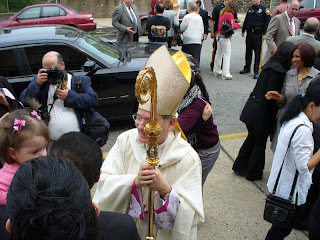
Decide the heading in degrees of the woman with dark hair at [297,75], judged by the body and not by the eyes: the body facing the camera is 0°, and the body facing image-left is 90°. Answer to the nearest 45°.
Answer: approximately 45°

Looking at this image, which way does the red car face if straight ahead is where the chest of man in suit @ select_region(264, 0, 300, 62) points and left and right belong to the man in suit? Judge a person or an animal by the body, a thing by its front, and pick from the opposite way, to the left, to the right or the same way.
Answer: to the right

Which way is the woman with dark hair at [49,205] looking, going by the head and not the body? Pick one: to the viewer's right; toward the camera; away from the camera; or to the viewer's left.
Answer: away from the camera

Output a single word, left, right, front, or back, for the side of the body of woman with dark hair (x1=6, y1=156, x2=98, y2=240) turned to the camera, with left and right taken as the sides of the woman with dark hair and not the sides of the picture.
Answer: back

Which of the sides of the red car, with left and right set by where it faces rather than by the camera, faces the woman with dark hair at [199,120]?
left

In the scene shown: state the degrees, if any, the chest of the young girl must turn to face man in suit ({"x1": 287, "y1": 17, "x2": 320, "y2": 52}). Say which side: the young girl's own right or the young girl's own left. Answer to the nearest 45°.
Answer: approximately 45° to the young girl's own left

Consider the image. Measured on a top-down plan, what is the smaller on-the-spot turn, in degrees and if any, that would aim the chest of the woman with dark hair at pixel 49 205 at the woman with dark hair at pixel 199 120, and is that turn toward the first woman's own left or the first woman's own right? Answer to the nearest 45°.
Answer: approximately 45° to the first woman's own right

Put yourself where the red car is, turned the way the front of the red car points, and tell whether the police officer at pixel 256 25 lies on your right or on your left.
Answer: on your left

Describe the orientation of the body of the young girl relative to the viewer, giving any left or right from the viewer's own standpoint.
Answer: facing to the right of the viewer

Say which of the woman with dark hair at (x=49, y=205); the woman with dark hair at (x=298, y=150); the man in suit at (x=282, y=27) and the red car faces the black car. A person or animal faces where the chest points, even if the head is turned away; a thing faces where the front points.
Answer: the woman with dark hair at (x=49, y=205)

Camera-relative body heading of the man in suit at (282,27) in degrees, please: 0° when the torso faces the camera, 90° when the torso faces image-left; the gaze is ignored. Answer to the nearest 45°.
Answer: approximately 315°
